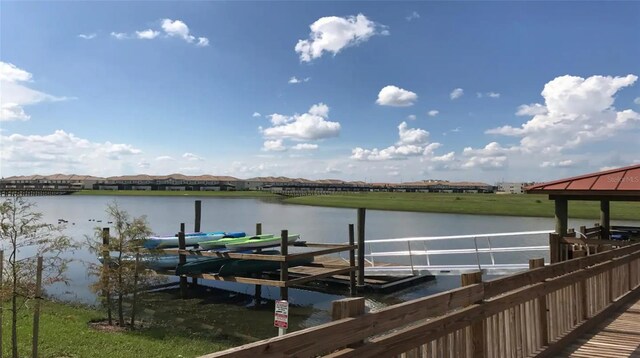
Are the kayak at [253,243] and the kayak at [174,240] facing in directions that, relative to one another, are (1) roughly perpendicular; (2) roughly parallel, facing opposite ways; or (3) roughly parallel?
roughly parallel

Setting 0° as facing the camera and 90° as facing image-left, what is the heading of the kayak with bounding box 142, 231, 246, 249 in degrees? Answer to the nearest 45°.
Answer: approximately 90°

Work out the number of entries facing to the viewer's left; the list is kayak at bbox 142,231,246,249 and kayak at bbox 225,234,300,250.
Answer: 2

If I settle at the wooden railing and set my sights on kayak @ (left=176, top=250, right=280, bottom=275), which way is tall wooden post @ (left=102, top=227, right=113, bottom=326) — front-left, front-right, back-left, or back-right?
front-left
